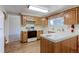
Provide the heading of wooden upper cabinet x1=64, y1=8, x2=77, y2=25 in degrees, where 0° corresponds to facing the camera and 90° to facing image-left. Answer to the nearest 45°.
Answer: approximately 45°
